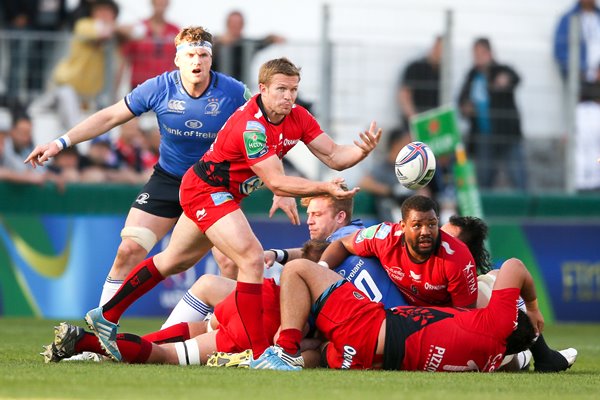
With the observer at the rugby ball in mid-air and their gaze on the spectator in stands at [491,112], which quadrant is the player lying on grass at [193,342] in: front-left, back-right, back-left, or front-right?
back-left

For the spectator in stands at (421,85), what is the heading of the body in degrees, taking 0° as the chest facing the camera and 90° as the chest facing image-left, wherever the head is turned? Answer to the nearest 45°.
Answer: approximately 0°

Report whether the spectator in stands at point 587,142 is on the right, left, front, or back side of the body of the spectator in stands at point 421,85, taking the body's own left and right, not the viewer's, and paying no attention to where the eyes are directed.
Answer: left

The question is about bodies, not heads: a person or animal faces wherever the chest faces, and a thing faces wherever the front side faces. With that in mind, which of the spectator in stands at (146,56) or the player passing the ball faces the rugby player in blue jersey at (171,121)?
the spectator in stands

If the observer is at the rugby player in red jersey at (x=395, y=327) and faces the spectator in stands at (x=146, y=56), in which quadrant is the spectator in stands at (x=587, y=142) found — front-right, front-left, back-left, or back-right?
front-right

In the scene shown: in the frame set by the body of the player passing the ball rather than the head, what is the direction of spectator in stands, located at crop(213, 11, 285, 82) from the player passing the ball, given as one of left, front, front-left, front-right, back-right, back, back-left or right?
back-left

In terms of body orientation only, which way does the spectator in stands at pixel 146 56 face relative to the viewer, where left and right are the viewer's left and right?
facing the viewer

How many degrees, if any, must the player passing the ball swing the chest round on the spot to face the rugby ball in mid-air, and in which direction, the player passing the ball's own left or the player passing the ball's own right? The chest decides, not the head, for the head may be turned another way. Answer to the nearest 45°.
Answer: approximately 45° to the player passing the ball's own left

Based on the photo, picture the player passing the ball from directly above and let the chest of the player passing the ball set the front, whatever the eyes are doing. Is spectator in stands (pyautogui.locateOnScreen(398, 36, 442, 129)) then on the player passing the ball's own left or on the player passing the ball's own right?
on the player passing the ball's own left

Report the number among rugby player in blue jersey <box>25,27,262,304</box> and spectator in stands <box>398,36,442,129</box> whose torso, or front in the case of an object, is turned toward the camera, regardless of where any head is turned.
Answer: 2

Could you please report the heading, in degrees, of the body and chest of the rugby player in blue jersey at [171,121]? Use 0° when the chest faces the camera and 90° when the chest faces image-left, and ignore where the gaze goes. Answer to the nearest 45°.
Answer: approximately 0°

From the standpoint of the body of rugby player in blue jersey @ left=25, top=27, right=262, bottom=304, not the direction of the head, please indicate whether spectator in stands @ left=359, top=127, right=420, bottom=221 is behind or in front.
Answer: behind

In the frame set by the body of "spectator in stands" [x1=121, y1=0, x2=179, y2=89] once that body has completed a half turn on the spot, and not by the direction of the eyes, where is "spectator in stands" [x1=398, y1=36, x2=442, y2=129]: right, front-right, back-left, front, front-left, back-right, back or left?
right
